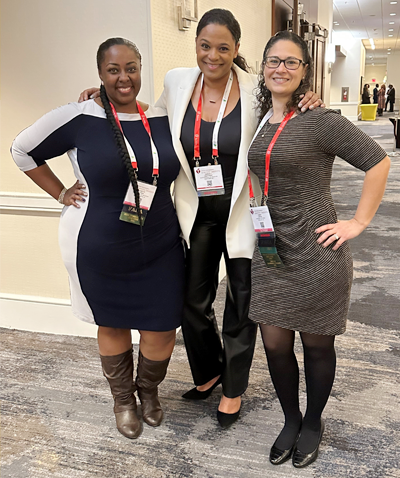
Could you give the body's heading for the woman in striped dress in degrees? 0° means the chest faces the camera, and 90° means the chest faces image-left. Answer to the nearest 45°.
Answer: approximately 45°

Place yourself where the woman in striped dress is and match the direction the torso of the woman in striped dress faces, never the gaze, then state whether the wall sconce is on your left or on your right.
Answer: on your right

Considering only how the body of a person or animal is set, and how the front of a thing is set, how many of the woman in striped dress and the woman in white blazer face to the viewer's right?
0

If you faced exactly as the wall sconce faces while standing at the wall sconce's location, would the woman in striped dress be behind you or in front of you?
in front

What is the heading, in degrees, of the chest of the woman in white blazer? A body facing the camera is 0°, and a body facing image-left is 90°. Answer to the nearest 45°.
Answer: approximately 0°

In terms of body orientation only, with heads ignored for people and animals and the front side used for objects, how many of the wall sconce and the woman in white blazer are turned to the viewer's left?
0

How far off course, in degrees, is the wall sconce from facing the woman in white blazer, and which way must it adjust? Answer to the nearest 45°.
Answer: approximately 45° to its right

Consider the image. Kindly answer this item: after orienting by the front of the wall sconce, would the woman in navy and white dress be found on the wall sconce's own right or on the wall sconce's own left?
on the wall sconce's own right

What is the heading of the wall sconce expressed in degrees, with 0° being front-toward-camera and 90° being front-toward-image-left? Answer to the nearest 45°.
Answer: approximately 315°
